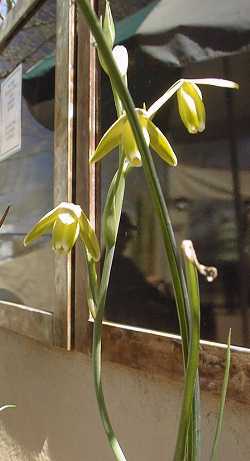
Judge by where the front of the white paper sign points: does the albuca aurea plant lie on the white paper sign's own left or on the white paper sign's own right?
on the white paper sign's own left

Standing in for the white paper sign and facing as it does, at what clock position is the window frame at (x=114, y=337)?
The window frame is roughly at 10 o'clock from the white paper sign.
